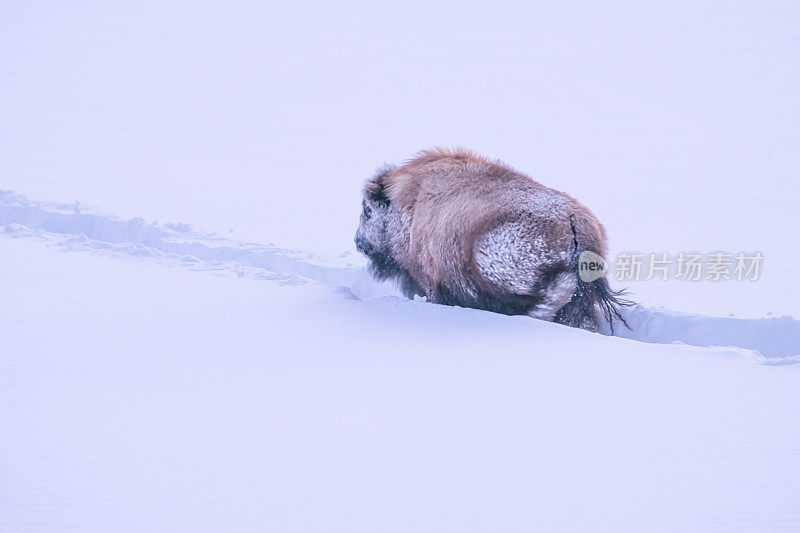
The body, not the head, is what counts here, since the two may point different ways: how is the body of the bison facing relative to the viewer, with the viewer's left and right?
facing away from the viewer and to the left of the viewer
